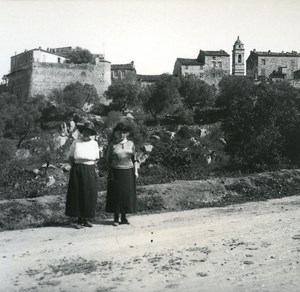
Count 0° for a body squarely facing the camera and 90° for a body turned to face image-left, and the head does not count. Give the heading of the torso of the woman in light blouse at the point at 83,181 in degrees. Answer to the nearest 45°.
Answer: approximately 0°

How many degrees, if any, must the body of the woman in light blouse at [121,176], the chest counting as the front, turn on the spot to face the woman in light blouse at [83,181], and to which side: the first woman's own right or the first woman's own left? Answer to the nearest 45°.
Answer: approximately 45° to the first woman's own right

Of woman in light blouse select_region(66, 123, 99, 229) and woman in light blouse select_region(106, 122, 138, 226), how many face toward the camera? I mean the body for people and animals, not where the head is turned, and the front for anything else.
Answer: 2

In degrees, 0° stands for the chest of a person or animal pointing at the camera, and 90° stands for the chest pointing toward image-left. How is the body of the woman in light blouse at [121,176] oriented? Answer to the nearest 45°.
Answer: approximately 0°

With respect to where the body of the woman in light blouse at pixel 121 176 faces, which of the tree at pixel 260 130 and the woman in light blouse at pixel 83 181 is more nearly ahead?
the woman in light blouse

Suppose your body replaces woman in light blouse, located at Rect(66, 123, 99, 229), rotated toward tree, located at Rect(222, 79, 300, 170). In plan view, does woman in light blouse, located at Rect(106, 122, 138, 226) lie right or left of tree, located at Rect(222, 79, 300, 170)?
right

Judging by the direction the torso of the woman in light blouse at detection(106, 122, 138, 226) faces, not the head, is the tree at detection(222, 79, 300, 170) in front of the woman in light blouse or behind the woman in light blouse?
behind

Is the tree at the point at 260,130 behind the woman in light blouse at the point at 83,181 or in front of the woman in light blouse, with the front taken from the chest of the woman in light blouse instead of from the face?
behind
